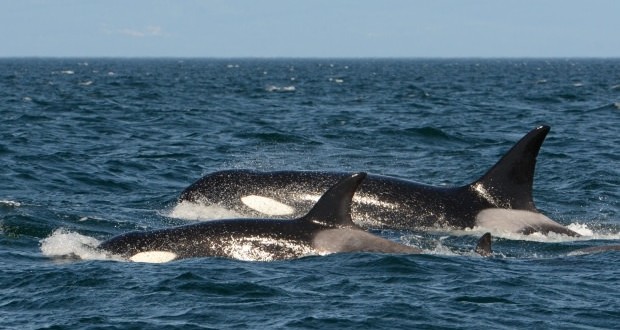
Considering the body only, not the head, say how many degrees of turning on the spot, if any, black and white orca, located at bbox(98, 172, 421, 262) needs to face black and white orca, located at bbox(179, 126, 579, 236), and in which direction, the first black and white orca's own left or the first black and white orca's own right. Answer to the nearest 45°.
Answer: approximately 135° to the first black and white orca's own right

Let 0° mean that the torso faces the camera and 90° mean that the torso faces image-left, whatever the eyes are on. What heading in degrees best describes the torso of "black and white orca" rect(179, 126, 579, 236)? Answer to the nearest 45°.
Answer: approximately 90°

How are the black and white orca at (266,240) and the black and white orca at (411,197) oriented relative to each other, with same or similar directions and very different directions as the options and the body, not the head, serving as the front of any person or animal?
same or similar directions

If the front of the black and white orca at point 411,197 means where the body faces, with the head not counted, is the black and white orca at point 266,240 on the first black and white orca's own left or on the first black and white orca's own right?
on the first black and white orca's own left

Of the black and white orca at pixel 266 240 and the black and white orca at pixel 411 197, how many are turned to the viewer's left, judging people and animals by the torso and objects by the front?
2

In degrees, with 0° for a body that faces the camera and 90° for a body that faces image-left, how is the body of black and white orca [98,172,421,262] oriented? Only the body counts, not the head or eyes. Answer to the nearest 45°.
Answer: approximately 90°
